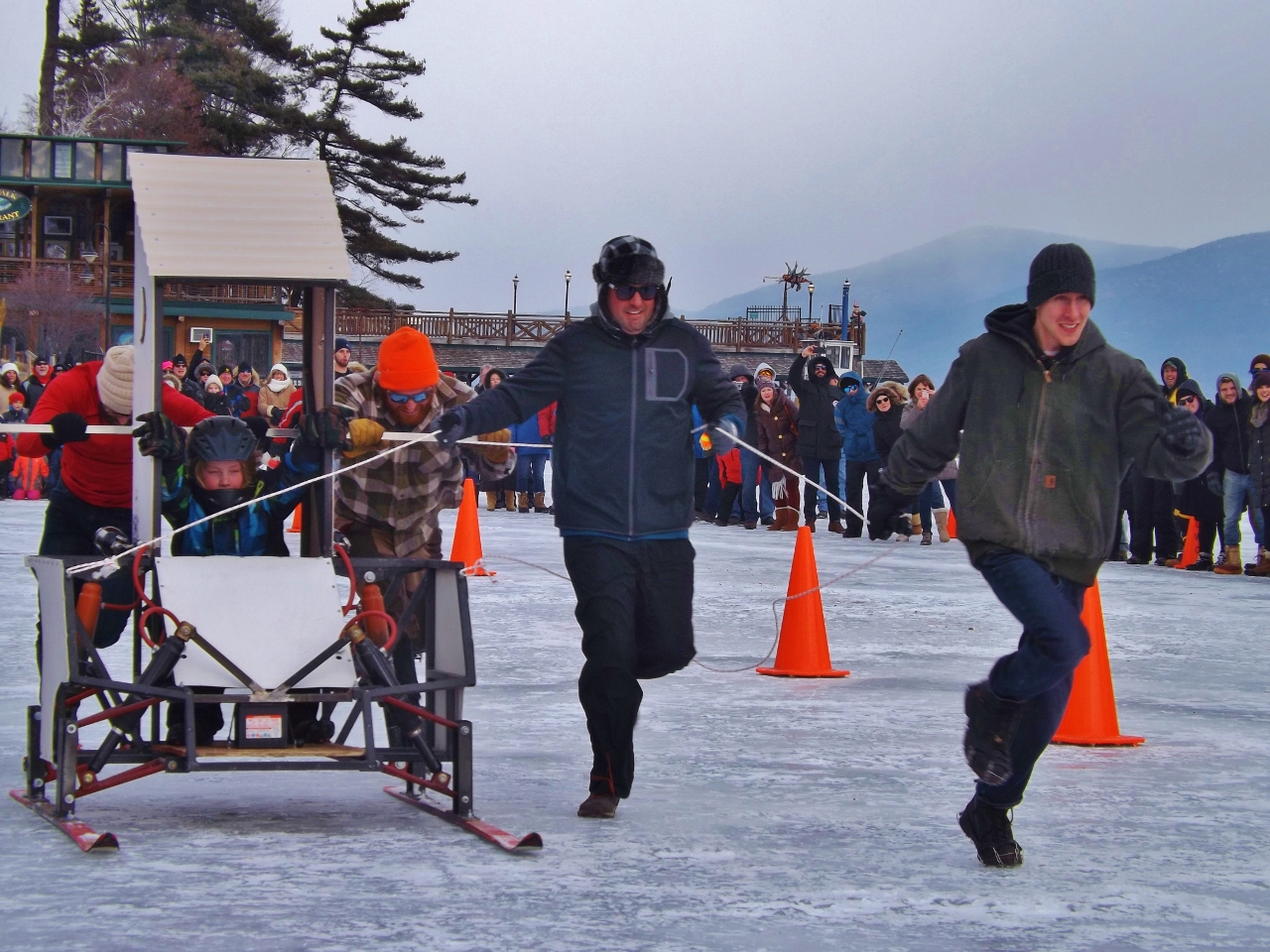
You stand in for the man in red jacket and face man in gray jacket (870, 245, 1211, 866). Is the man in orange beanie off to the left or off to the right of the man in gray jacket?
left

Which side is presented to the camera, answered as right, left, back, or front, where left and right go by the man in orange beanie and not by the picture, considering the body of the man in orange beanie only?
front

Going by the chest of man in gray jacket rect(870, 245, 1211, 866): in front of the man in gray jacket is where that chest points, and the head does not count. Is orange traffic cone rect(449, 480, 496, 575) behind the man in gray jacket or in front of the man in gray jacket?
behind

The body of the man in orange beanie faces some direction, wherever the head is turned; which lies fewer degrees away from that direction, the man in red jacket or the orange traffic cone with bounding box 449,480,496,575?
the man in red jacket

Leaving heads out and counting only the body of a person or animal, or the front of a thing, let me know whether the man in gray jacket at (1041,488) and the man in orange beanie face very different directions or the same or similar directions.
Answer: same or similar directions

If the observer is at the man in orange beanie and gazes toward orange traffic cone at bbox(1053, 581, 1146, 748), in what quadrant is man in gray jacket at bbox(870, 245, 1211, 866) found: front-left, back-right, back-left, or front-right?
front-right

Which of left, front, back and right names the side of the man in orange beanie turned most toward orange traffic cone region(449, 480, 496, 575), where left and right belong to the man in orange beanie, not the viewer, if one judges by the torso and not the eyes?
back

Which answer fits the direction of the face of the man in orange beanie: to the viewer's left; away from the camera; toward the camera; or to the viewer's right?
toward the camera

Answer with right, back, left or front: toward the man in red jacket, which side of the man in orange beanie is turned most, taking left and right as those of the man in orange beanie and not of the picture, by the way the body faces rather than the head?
right

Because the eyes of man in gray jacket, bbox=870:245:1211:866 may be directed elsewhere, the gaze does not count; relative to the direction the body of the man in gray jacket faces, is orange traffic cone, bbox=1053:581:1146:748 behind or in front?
behind

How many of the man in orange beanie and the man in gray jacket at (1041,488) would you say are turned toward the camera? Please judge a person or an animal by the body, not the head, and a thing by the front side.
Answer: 2

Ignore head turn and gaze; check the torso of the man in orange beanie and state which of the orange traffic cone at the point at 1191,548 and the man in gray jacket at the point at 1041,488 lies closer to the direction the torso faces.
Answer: the man in gray jacket

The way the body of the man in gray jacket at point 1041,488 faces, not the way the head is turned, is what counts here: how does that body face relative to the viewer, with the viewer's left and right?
facing the viewer

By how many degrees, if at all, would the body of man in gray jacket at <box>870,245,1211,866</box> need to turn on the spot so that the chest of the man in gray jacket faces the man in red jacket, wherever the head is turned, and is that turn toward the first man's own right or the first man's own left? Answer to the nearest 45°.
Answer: approximately 90° to the first man's own right
